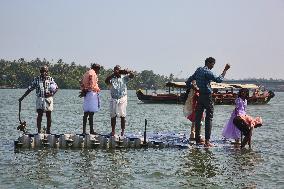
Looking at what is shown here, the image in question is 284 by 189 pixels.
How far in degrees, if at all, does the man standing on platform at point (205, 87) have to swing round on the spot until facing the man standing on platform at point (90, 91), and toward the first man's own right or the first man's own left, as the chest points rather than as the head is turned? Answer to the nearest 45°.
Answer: approximately 135° to the first man's own left

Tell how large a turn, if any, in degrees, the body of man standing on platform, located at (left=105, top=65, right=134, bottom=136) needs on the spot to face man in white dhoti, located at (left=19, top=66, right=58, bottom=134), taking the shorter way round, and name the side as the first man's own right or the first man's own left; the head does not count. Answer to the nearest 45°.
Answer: approximately 90° to the first man's own right

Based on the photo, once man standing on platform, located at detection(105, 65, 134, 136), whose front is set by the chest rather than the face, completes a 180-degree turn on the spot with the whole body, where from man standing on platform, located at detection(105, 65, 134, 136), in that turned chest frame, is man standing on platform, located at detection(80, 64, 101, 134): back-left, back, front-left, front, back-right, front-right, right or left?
left

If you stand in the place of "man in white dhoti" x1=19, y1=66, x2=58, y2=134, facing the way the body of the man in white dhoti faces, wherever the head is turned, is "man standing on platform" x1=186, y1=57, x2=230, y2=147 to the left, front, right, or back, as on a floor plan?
left

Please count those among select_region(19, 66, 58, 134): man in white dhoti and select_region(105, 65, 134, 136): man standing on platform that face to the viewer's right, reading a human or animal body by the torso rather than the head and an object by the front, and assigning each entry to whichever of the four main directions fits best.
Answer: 0
